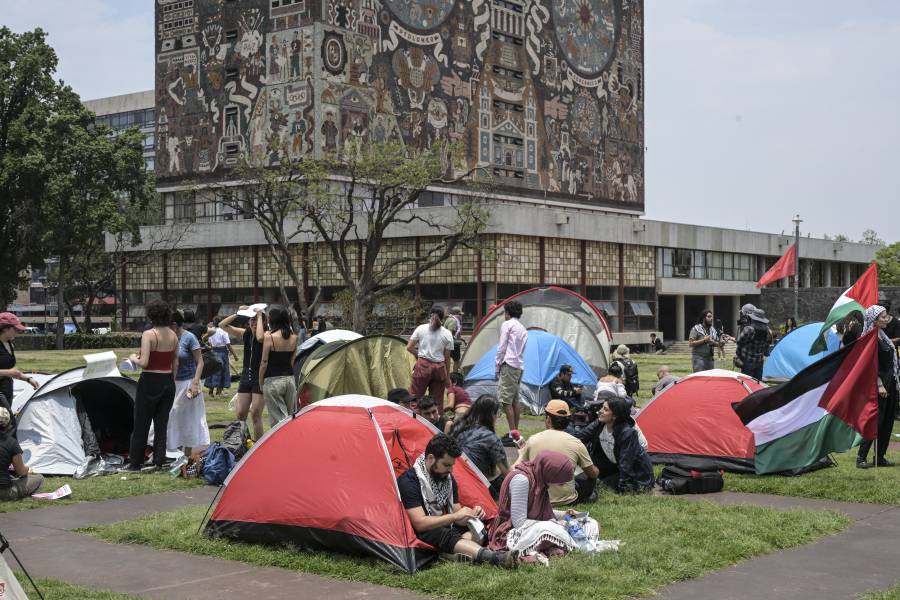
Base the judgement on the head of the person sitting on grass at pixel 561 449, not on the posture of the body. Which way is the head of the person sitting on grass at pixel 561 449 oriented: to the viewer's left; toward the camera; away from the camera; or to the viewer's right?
away from the camera

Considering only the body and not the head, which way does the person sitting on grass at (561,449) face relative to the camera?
away from the camera

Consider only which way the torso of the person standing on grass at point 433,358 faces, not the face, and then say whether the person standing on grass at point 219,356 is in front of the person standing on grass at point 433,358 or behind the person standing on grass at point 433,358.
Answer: in front

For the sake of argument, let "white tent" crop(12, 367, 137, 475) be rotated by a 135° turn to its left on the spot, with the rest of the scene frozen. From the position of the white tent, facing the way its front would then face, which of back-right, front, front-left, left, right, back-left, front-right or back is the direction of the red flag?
front-right

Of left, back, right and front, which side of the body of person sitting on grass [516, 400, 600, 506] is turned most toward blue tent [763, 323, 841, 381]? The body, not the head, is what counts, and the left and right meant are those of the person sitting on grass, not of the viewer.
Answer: front

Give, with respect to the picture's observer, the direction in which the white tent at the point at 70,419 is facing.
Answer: facing the viewer and to the right of the viewer

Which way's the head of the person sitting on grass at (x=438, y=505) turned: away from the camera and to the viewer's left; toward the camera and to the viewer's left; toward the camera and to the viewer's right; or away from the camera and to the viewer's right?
toward the camera and to the viewer's right

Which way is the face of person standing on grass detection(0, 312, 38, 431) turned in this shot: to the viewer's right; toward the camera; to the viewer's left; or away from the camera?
to the viewer's right
